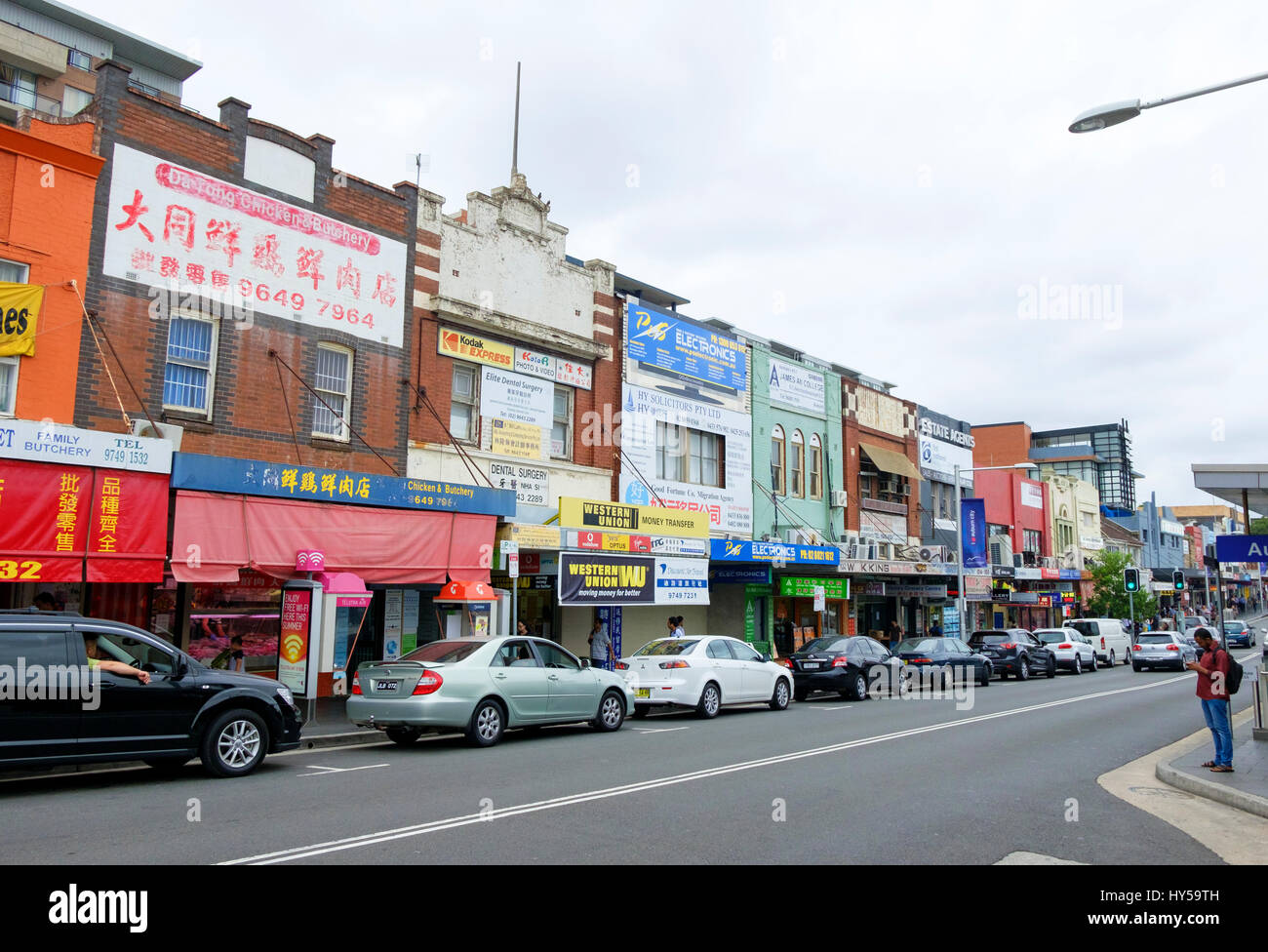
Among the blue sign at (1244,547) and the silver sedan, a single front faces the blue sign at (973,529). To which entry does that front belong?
the silver sedan

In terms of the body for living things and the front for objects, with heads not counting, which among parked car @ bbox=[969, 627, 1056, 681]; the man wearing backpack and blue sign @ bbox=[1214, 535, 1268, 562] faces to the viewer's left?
the man wearing backpack

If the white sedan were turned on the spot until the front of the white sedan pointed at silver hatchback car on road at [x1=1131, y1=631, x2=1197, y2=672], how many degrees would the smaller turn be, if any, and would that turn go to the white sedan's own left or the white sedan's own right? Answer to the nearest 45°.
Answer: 0° — it already faces it

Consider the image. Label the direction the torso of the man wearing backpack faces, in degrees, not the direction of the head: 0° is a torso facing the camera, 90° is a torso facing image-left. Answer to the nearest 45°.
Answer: approximately 90°

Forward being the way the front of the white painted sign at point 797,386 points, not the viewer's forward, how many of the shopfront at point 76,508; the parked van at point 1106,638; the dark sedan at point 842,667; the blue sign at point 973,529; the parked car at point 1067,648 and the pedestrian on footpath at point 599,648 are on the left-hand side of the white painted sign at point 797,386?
3

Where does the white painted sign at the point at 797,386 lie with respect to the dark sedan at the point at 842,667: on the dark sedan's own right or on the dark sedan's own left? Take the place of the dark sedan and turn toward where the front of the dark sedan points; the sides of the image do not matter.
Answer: on the dark sedan's own left

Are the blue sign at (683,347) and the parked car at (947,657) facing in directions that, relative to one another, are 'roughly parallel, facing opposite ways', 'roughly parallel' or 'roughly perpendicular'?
roughly perpendicular

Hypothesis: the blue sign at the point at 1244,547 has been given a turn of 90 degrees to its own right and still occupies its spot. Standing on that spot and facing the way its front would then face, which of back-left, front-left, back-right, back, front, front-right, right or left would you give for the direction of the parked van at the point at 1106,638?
right

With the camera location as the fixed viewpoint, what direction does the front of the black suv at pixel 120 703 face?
facing to the right of the viewer

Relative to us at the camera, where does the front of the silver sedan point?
facing away from the viewer and to the right of the viewer

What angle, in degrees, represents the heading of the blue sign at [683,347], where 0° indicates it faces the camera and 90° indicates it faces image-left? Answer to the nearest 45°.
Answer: approximately 315°

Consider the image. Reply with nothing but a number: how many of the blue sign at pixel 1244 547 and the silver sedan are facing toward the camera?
1

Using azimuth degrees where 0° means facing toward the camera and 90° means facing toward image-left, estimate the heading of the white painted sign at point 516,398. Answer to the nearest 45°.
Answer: approximately 315°
